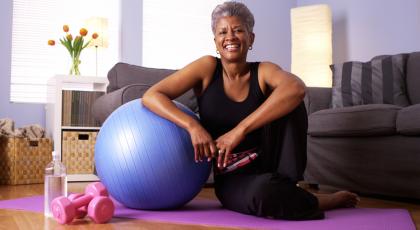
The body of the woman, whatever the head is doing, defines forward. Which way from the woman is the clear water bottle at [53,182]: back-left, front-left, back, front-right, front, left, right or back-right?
right

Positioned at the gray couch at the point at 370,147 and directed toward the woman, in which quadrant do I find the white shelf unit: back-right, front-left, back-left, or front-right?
front-right

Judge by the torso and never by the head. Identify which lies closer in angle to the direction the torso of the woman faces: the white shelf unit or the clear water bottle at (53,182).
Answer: the clear water bottle

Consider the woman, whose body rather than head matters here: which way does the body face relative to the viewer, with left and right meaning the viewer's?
facing the viewer

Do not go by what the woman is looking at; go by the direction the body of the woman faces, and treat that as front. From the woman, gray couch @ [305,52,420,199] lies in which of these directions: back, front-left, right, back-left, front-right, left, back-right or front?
back-left

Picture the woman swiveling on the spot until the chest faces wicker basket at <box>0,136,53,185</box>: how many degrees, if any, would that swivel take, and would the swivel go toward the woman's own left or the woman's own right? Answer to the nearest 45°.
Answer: approximately 135° to the woman's own right

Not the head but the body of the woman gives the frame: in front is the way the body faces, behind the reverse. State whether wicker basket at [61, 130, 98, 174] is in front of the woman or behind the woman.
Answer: behind

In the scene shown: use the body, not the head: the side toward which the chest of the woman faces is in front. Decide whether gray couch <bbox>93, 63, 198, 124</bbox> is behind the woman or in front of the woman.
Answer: behind

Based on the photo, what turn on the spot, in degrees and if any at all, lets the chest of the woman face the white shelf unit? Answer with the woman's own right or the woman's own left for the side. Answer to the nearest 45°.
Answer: approximately 135° to the woman's own right

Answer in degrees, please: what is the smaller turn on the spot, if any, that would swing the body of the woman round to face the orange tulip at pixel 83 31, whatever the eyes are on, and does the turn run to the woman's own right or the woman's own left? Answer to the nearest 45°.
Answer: approximately 135° to the woman's own right

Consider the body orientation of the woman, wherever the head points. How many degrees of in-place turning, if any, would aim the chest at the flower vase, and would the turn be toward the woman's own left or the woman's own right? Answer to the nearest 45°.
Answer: approximately 135° to the woman's own right
